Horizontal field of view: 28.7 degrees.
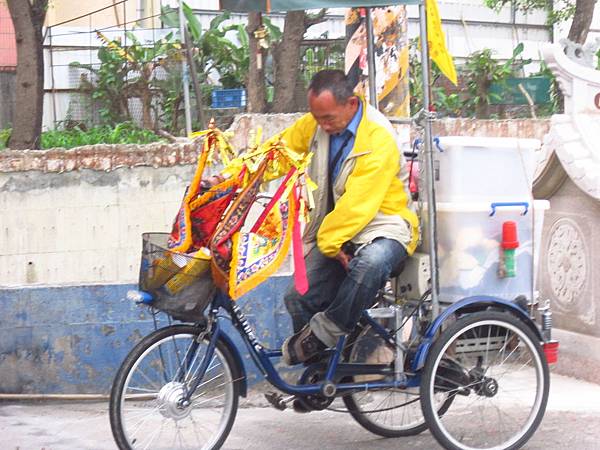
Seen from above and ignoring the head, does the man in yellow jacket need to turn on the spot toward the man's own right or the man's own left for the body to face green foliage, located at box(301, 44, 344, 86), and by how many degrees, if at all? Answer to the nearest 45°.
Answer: approximately 135° to the man's own right

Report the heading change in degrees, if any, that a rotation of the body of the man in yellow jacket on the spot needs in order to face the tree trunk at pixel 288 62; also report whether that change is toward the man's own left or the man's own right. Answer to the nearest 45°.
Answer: approximately 135° to the man's own right

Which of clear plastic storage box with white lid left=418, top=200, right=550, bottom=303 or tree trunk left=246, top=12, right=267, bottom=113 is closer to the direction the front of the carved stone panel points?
the clear plastic storage box with white lid

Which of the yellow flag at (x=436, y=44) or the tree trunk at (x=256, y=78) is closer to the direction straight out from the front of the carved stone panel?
the yellow flag

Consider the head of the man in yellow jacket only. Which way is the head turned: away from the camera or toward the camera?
toward the camera

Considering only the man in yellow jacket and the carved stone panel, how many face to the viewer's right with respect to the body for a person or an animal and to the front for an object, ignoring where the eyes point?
0

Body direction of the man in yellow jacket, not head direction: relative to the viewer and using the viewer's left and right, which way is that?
facing the viewer and to the left of the viewer

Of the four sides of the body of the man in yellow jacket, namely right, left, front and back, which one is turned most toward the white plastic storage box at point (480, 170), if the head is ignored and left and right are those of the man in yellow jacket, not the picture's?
back

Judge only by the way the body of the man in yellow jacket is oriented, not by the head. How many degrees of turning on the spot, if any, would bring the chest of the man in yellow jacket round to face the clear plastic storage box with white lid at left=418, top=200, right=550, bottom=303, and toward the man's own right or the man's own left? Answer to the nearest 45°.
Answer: approximately 180°

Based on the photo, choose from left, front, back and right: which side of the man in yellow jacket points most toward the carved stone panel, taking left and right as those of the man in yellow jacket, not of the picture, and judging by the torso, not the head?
back

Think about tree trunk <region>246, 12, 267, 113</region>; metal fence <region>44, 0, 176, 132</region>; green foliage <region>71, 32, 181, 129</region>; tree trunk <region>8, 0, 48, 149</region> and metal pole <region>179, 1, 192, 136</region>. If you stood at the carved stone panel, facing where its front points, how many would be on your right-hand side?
5

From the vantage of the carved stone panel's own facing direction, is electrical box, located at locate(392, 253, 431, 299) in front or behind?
in front

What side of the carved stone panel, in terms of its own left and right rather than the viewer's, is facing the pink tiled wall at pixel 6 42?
right
